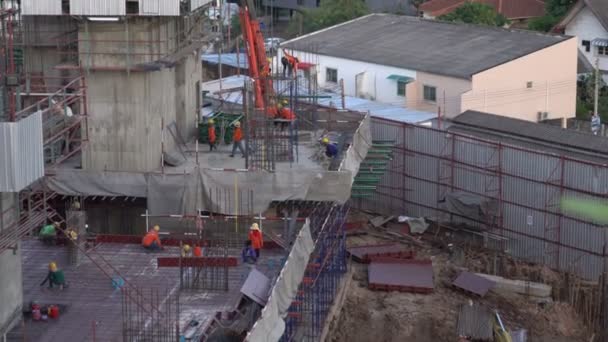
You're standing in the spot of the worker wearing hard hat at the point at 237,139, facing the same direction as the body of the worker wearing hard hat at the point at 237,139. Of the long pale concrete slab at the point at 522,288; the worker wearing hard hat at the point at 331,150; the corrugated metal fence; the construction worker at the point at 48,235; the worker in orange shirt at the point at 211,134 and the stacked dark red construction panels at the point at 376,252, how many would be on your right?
4

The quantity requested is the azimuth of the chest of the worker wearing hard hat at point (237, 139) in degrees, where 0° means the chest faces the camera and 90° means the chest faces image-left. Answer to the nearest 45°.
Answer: approximately 180°

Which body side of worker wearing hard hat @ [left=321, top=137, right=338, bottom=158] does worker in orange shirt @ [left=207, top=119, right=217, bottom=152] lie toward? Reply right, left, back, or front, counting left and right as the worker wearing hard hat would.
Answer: front

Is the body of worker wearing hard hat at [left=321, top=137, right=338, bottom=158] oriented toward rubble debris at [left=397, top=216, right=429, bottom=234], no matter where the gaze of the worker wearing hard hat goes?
no

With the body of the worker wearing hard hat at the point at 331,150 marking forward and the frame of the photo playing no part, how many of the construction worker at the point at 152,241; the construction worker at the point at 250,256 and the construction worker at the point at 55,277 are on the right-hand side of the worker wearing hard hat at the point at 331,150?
0

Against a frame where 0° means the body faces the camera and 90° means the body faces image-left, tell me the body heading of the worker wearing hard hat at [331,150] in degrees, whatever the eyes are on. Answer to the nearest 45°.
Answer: approximately 90°

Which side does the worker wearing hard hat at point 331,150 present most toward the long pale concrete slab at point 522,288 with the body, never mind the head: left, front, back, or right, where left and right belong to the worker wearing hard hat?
back
